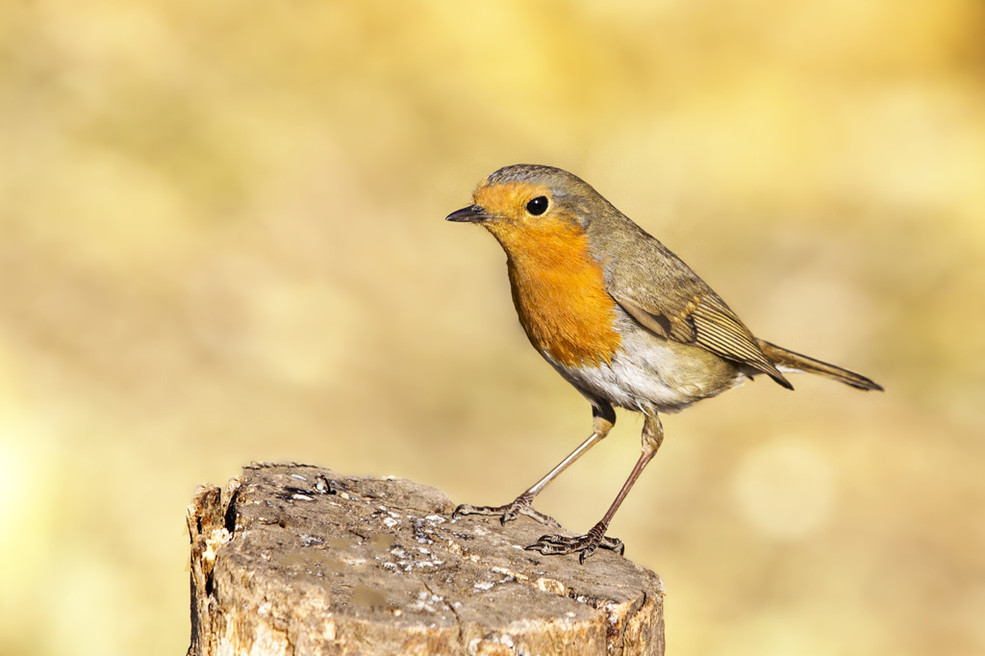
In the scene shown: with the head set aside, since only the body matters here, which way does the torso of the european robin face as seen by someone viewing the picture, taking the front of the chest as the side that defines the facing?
to the viewer's left
